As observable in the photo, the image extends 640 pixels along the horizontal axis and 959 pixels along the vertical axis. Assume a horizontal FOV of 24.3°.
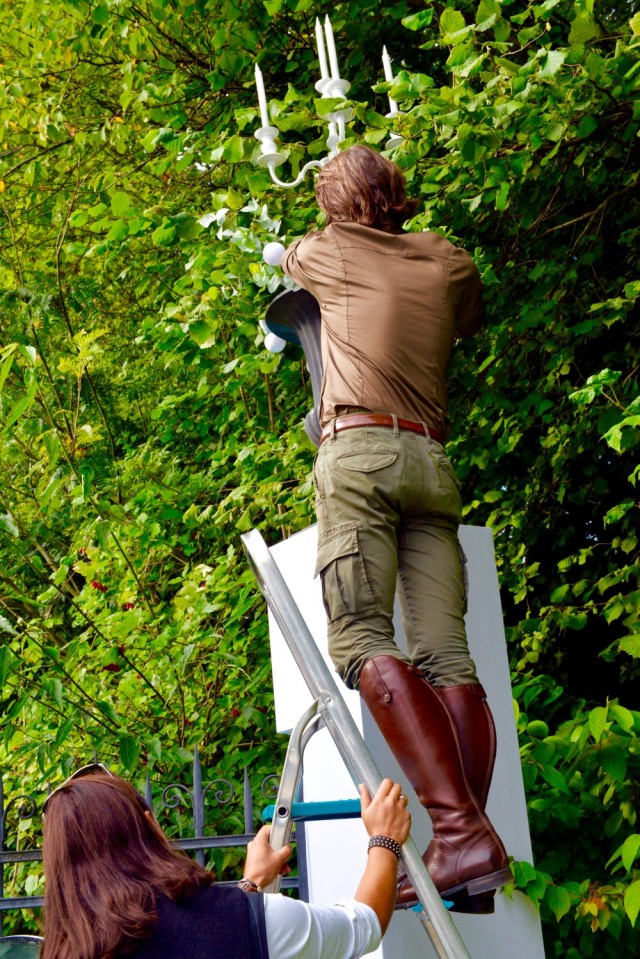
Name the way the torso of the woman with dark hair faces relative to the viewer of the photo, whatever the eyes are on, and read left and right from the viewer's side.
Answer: facing away from the viewer and to the right of the viewer

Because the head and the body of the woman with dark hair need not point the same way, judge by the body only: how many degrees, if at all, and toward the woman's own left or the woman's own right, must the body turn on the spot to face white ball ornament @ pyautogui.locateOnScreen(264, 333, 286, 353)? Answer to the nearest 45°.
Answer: approximately 45° to the woman's own left

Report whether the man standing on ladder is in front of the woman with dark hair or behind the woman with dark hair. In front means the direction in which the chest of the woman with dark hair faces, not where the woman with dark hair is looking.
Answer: in front

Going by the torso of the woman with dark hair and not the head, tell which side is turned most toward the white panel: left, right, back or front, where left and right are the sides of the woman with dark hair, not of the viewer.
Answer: front
